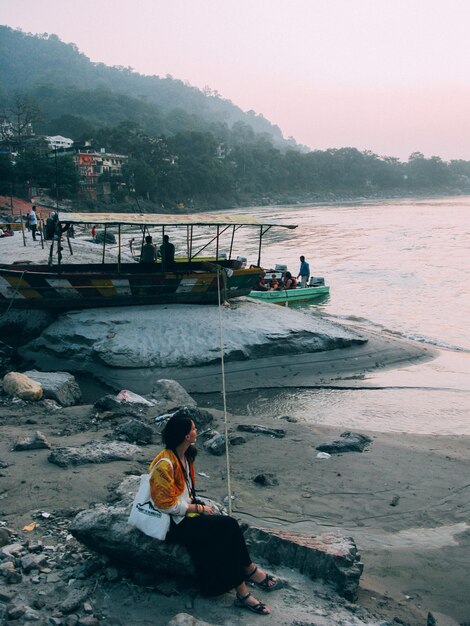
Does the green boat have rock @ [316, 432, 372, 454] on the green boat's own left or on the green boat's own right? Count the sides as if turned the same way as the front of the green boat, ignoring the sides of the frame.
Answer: on the green boat's own left

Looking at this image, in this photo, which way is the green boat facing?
to the viewer's left

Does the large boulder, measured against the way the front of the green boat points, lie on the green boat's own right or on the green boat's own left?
on the green boat's own left

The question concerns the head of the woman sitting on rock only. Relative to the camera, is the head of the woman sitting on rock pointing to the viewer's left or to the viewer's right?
to the viewer's right

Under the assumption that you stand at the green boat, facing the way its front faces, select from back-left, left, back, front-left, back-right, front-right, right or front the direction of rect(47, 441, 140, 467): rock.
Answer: left

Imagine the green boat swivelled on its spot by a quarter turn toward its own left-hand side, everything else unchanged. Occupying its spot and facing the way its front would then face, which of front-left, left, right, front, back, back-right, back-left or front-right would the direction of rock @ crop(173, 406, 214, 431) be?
front
